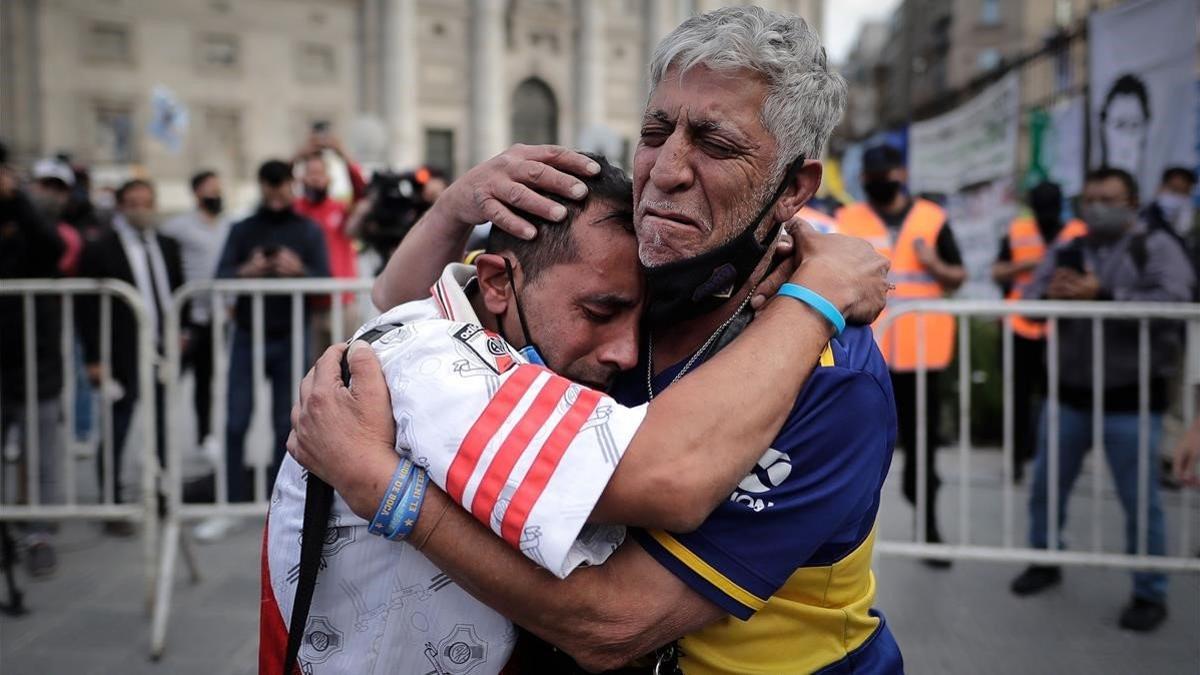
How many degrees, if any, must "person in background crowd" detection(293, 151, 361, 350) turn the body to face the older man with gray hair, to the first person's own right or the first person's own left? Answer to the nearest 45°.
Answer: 0° — they already face them

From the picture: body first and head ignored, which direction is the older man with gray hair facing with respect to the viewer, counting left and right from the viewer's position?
facing the viewer and to the left of the viewer

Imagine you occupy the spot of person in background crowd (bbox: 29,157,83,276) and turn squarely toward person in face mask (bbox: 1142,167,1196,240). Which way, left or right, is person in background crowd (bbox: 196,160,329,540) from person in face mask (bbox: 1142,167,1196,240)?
right

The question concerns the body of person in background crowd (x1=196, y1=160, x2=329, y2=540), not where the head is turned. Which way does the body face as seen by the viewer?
toward the camera

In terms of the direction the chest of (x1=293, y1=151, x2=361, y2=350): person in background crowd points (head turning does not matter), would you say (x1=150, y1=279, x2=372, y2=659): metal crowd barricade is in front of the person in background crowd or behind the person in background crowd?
in front

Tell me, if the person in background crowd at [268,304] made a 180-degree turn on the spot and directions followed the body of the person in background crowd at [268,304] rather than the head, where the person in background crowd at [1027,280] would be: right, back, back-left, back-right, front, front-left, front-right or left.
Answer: right

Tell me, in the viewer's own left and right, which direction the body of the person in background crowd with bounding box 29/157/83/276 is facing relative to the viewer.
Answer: facing the viewer and to the right of the viewer

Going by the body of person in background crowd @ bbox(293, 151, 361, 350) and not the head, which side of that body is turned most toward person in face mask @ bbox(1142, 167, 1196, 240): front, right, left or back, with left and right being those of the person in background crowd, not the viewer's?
left

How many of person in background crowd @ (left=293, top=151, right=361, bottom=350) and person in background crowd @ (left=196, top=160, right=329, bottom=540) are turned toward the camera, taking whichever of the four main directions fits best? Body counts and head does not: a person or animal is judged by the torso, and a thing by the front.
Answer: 2

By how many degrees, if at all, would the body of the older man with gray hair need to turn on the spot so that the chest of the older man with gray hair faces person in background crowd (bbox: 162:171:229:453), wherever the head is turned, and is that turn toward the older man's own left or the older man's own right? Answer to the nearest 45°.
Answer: approximately 90° to the older man's own right

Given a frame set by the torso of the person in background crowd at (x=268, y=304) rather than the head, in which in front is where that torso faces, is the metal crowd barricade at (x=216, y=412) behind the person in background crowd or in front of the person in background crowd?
in front

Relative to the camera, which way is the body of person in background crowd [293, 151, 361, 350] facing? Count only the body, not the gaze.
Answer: toward the camera

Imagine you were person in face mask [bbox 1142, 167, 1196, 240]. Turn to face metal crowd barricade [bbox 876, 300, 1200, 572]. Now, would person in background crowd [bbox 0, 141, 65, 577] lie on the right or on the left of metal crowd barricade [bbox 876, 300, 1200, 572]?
right
